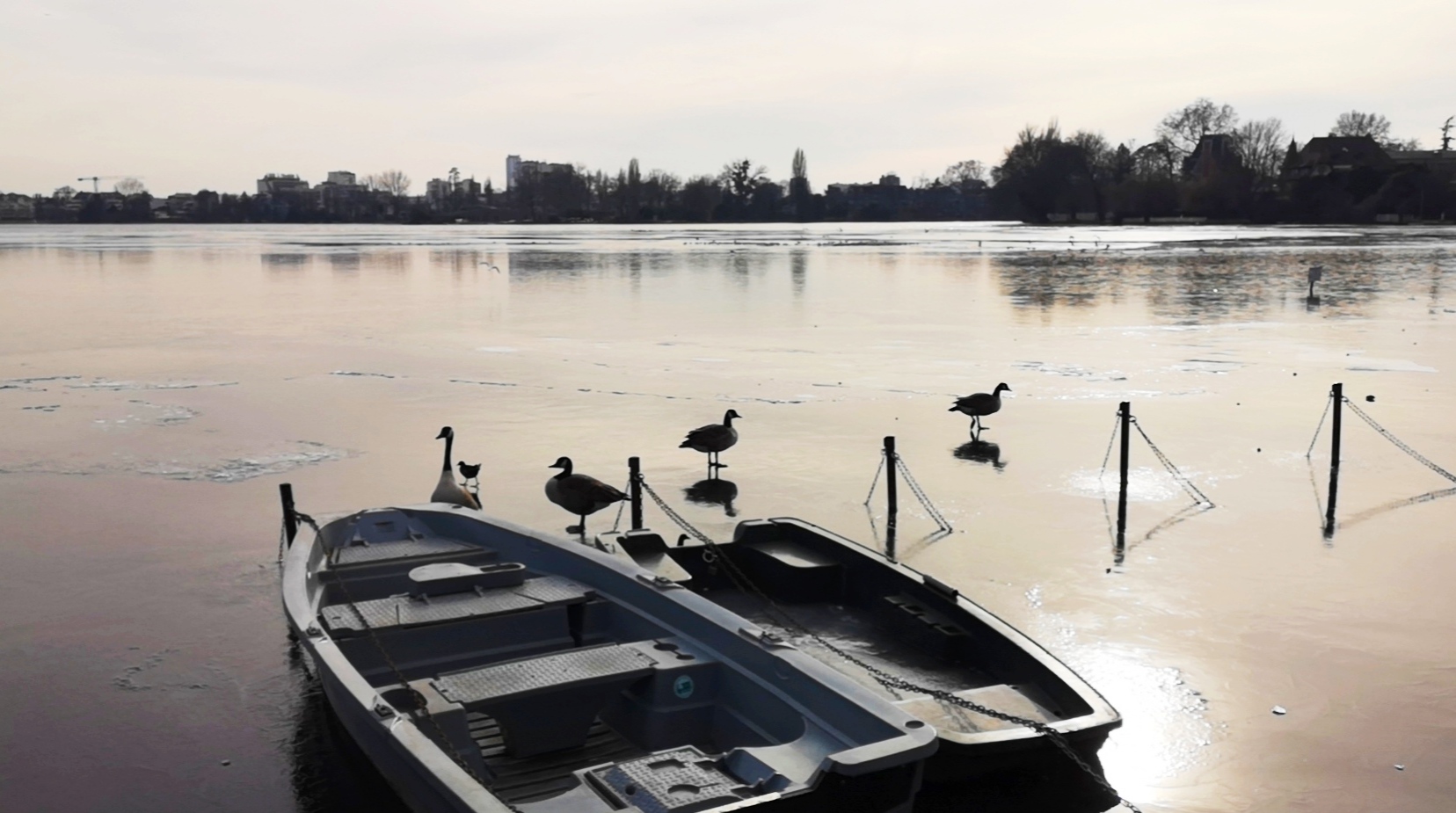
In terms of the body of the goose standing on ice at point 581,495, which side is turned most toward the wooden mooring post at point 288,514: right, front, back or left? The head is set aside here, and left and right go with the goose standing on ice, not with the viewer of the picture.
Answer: front

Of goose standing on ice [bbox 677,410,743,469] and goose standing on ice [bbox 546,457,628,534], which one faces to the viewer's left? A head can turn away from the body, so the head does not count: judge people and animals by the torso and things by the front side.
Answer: goose standing on ice [bbox 546,457,628,534]

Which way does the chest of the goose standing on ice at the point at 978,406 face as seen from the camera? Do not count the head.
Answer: to the viewer's right

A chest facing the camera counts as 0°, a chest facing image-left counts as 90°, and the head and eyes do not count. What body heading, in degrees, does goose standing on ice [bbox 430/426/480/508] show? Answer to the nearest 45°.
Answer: approximately 45°

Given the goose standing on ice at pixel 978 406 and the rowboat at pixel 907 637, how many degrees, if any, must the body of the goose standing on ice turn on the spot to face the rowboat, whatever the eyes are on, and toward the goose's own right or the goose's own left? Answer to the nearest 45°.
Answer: approximately 90° to the goose's own right

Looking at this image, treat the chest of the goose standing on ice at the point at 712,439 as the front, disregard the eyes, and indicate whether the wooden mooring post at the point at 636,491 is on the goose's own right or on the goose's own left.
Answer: on the goose's own right

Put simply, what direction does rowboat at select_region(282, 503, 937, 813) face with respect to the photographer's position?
facing away from the viewer and to the left of the viewer

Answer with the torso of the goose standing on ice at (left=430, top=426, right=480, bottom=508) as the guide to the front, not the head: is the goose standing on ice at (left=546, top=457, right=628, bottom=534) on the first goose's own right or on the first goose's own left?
on the first goose's own left

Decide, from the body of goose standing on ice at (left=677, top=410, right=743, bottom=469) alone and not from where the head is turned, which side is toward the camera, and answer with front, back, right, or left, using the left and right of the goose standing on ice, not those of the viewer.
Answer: right

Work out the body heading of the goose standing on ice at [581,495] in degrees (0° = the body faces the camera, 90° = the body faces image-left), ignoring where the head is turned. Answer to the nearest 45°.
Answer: approximately 90°

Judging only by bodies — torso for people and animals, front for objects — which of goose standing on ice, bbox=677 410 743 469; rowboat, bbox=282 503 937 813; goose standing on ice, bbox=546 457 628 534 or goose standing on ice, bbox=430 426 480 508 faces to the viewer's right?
goose standing on ice, bbox=677 410 743 469

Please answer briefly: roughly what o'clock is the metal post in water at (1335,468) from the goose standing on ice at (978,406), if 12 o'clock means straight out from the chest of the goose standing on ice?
The metal post in water is roughly at 1 o'clock from the goose standing on ice.

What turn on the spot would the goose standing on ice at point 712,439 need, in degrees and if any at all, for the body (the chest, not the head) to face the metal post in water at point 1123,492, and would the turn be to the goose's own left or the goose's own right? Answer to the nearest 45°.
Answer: approximately 45° to the goose's own right
